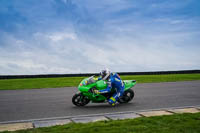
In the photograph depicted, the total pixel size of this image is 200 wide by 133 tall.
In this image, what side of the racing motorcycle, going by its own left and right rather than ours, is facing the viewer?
left
